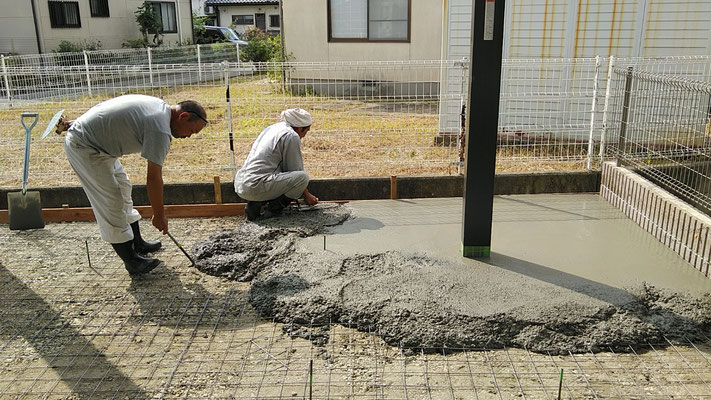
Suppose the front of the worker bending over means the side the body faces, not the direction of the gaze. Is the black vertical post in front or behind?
in front

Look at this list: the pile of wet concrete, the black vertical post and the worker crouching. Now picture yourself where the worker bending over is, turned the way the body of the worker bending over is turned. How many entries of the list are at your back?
0

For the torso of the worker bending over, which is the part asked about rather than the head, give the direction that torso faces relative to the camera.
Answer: to the viewer's right

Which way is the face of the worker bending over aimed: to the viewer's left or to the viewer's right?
to the viewer's right

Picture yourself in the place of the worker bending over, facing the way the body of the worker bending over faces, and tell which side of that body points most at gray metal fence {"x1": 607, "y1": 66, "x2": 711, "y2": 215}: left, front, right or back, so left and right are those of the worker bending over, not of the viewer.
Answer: front

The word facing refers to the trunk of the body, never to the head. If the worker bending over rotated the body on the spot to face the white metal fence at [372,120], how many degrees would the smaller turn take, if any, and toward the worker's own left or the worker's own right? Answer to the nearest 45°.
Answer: approximately 45° to the worker's own left

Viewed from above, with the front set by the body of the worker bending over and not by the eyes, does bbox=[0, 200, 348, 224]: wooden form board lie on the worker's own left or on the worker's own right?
on the worker's own left

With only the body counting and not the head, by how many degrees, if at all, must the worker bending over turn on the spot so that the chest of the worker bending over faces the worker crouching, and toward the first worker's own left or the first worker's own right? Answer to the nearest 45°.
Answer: approximately 45° to the first worker's own left

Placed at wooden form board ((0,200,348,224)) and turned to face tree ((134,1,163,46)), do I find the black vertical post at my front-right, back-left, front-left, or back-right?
back-right

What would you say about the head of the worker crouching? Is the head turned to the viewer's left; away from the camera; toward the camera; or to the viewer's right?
to the viewer's right

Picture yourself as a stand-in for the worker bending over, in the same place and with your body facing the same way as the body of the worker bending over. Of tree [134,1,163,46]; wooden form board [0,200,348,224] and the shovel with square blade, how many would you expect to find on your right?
0

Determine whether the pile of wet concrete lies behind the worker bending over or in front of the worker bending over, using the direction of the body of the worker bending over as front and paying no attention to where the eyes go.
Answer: in front

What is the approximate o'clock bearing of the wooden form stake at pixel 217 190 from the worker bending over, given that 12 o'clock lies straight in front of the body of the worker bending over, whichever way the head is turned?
The wooden form stake is roughly at 10 o'clock from the worker bending over.

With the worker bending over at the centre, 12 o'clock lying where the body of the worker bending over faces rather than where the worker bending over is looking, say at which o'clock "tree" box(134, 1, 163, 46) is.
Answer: The tree is roughly at 9 o'clock from the worker bending over.
